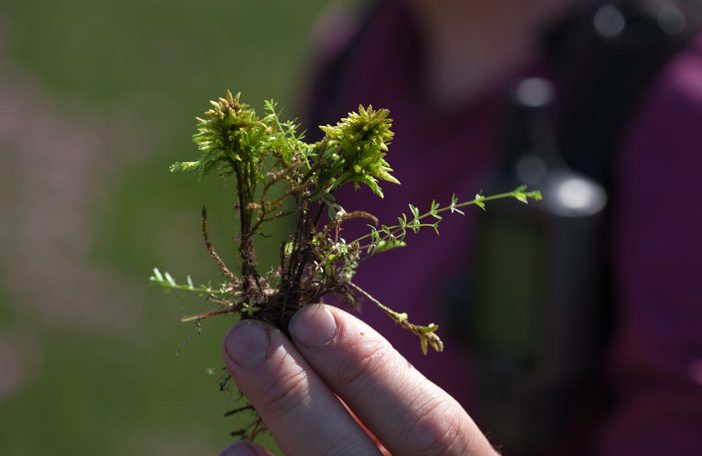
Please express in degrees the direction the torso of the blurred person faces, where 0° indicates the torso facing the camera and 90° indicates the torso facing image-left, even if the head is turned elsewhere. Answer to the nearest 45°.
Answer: approximately 45°
